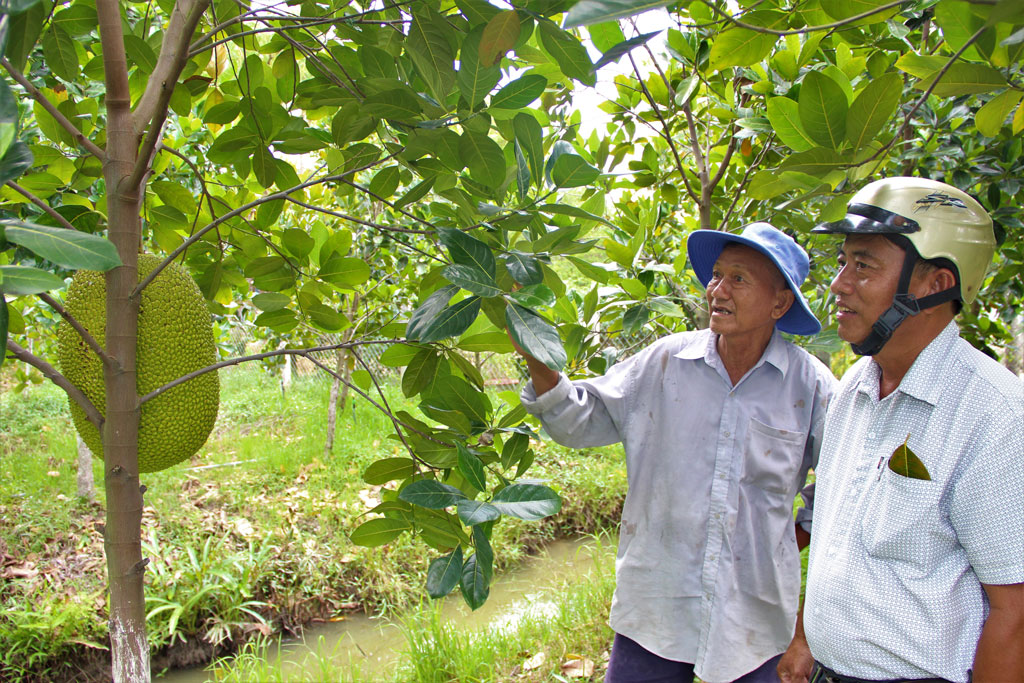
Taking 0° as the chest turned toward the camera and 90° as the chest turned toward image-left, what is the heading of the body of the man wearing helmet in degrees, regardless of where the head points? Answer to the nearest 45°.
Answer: approximately 45°

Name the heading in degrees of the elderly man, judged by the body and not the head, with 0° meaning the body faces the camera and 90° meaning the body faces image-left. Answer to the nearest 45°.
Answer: approximately 0°
